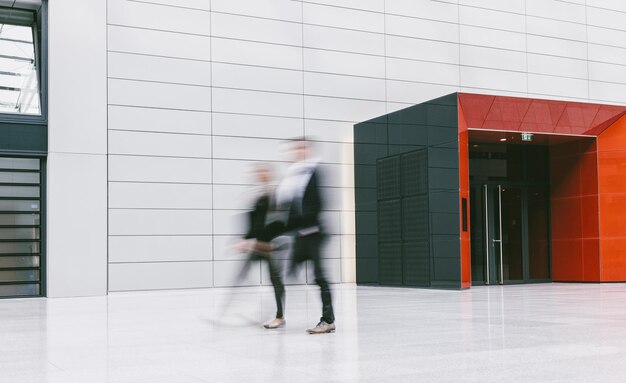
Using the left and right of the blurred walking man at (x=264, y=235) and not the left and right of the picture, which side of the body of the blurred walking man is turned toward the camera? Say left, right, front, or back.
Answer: left

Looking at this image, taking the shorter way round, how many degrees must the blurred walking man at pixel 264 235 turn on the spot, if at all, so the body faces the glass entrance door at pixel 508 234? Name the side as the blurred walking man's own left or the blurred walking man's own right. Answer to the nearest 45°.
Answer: approximately 135° to the blurred walking man's own right

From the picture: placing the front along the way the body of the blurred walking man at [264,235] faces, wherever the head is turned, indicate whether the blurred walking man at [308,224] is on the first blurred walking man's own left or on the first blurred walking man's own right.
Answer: on the first blurred walking man's own left
